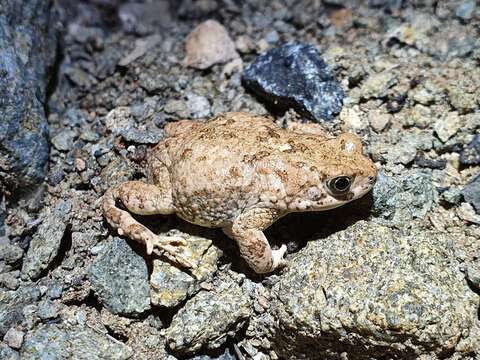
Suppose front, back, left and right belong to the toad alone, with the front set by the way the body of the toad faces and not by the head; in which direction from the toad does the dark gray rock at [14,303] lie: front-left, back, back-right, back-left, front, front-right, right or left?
back

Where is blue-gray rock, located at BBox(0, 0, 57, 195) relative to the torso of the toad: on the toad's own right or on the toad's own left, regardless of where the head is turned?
on the toad's own left

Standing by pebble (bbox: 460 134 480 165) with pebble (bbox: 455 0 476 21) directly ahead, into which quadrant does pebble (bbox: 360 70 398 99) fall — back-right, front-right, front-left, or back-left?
front-left

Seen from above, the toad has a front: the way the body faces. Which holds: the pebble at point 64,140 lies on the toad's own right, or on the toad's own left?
on the toad's own left

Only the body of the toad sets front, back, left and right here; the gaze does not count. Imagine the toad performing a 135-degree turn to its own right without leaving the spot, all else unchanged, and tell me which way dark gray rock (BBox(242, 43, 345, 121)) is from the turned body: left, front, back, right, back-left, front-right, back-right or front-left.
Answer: back

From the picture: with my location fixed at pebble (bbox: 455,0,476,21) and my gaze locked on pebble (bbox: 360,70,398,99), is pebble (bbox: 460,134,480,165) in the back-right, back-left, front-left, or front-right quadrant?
front-left

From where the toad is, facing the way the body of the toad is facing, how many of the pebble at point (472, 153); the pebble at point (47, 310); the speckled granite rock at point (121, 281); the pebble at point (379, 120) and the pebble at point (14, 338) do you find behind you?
3

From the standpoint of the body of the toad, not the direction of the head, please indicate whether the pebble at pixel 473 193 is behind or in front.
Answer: in front

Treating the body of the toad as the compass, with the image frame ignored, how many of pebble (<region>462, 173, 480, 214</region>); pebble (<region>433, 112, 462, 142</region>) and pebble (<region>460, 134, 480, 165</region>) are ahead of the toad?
3

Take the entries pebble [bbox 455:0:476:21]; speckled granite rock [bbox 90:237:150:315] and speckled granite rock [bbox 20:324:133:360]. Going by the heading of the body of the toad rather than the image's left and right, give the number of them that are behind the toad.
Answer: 2

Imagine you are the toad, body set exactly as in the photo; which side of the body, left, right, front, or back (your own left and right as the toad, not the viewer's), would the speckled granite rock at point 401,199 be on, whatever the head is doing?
front

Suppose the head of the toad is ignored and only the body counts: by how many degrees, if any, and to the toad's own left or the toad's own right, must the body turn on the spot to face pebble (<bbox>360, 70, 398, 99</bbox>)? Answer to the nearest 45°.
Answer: approximately 45° to the toad's own left

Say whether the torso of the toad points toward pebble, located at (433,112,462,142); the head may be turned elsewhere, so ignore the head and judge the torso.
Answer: yes

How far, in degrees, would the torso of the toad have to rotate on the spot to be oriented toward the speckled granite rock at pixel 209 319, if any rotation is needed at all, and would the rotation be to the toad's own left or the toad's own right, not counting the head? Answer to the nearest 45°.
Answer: approximately 135° to the toad's own right

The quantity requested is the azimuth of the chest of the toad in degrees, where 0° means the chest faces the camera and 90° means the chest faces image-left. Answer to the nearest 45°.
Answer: approximately 270°

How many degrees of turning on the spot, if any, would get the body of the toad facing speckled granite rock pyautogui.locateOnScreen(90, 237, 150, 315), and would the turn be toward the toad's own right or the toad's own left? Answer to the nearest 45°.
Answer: approximately 180°

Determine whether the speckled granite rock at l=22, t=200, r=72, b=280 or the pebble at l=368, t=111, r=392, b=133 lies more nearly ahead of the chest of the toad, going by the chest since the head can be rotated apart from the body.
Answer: the pebble

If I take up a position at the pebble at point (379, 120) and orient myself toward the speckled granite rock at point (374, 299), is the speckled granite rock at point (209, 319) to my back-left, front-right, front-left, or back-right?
front-right

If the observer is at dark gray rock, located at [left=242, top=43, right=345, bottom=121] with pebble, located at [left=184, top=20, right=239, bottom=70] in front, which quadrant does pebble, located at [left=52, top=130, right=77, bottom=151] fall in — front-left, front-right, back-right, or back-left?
front-left

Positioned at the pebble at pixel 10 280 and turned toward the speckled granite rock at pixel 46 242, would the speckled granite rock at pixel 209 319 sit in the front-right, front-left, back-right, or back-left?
front-right
